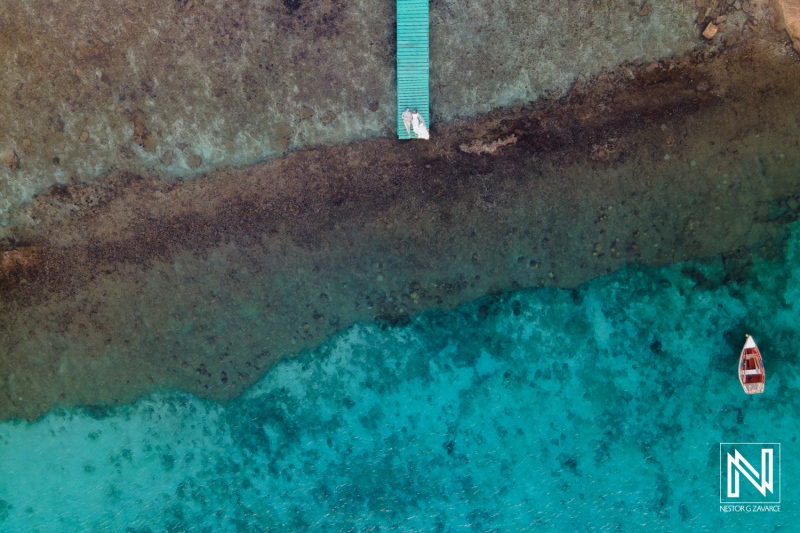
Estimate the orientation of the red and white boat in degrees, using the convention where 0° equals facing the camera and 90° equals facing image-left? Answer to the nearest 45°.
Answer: approximately 180°

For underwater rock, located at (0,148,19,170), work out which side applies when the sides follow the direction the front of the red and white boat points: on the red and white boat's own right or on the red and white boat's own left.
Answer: on the red and white boat's own left
